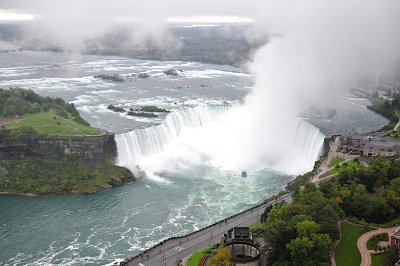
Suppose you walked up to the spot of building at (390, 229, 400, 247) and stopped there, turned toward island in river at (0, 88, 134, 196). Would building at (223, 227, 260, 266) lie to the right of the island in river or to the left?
left

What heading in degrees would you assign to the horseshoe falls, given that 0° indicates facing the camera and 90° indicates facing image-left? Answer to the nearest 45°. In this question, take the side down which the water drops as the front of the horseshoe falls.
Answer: approximately 0°

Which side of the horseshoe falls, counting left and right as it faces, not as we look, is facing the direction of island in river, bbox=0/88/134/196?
right

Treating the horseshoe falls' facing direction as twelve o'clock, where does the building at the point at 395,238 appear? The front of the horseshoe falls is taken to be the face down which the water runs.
The building is roughly at 11 o'clock from the horseshoe falls.

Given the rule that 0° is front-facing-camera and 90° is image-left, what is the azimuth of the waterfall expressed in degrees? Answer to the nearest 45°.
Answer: approximately 315°

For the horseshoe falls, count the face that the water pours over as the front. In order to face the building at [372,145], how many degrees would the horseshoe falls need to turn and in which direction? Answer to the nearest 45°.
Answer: approximately 90° to its left

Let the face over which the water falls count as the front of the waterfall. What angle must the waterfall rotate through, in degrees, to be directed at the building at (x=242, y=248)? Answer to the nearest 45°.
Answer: approximately 45° to its right

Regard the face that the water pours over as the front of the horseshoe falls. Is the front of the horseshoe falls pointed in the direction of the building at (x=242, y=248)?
yes
